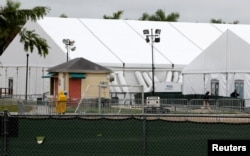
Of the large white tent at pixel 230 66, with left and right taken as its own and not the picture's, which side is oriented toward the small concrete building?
right

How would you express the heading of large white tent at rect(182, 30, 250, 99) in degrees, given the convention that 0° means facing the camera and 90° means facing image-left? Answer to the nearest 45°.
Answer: approximately 0°

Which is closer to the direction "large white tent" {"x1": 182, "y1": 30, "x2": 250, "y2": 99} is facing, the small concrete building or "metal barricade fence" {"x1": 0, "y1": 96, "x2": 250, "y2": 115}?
the metal barricade fence

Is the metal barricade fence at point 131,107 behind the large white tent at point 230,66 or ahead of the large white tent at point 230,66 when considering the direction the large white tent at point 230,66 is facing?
ahead
